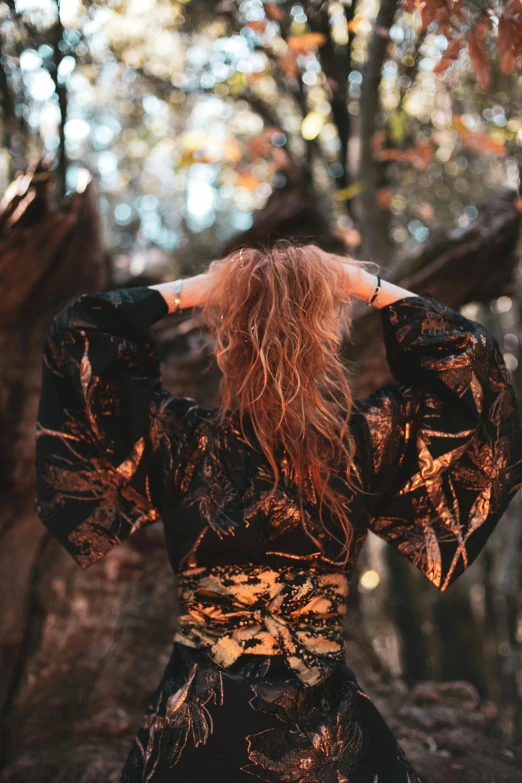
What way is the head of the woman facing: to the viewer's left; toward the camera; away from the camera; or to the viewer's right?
away from the camera

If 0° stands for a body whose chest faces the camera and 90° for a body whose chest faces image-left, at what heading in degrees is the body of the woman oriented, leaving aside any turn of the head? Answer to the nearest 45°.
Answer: approximately 180°
